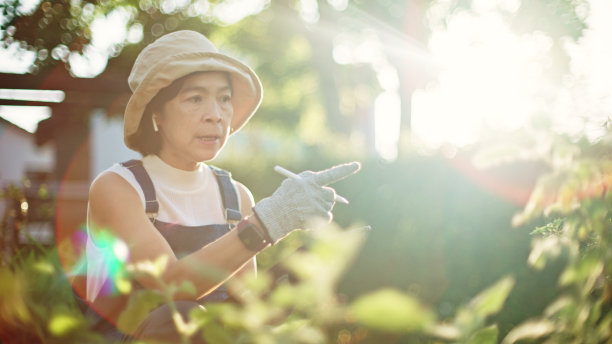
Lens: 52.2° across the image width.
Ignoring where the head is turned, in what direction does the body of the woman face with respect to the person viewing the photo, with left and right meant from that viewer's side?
facing the viewer and to the right of the viewer

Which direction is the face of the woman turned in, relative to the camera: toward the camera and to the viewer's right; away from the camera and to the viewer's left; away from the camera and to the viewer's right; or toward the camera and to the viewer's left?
toward the camera and to the viewer's right
